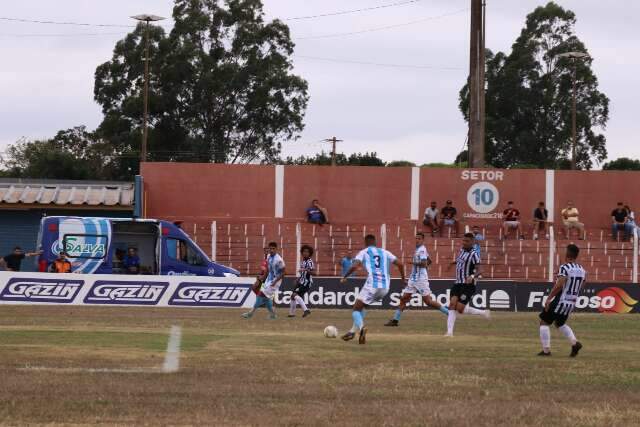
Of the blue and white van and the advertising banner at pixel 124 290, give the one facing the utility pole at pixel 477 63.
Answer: the blue and white van

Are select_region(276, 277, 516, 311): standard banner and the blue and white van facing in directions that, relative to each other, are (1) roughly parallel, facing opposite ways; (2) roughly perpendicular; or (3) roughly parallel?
roughly perpendicular

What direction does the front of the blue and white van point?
to the viewer's right

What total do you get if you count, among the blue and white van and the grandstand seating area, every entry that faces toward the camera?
1

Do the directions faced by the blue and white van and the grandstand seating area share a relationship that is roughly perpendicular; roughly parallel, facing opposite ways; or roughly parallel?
roughly perpendicular

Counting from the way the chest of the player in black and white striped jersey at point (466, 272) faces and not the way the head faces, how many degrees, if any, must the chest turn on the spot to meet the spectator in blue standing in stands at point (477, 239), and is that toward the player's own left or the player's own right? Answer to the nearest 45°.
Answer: approximately 135° to the player's own right

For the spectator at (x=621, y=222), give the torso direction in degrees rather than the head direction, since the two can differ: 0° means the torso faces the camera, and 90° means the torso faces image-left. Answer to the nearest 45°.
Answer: approximately 0°

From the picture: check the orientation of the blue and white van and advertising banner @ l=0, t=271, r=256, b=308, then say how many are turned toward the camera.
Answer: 1
